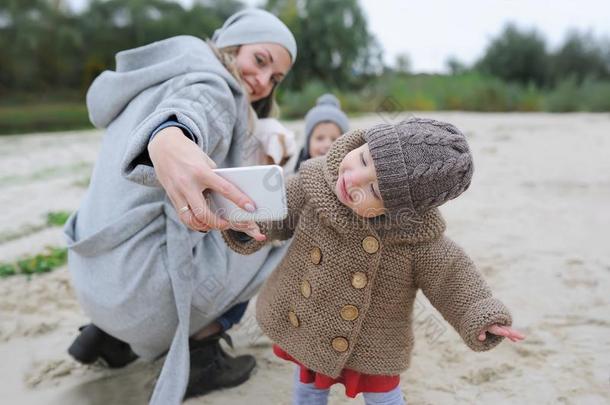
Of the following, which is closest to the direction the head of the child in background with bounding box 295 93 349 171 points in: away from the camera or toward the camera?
toward the camera

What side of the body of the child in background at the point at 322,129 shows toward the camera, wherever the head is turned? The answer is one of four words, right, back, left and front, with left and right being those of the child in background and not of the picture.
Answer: front

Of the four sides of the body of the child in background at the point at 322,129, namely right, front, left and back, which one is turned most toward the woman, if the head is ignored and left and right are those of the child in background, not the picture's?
front
